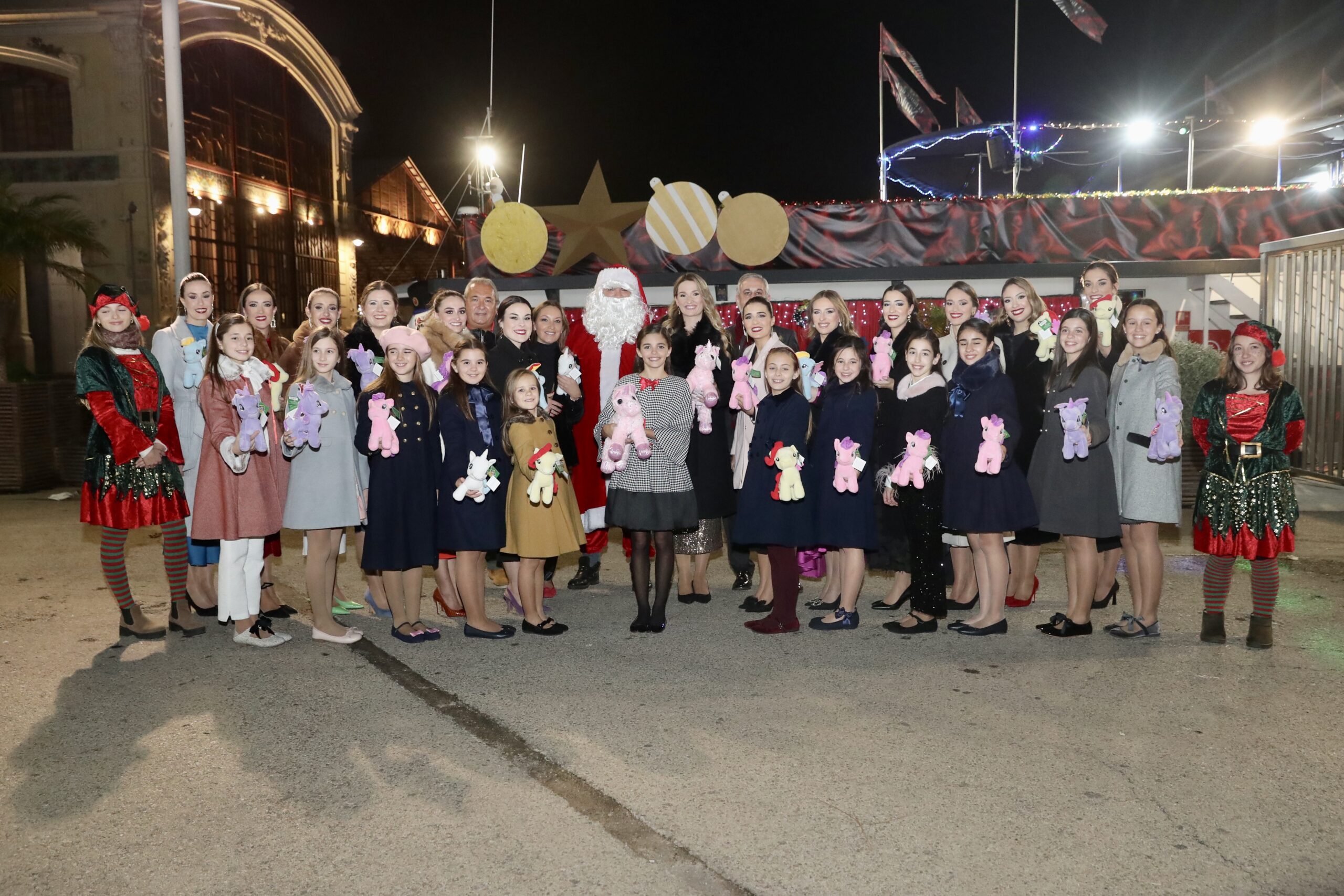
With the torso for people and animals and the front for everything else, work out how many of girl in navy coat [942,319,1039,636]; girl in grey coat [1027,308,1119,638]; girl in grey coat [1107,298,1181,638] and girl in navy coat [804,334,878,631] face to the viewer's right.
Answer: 0

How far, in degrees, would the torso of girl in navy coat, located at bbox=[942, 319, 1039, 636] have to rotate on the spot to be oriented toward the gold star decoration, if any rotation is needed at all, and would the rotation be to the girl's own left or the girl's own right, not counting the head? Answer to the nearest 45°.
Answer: approximately 90° to the girl's own right

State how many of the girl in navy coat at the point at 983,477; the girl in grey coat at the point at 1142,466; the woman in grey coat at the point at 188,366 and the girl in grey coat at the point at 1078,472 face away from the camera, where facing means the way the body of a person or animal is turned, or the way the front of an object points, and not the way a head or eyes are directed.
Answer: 0

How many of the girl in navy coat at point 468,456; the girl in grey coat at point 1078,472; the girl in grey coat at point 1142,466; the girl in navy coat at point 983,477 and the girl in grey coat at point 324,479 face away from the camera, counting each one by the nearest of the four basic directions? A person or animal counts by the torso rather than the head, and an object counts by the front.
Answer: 0

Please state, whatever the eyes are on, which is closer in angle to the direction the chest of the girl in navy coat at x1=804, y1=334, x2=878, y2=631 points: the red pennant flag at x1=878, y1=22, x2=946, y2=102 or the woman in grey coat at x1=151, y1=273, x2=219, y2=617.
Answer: the woman in grey coat

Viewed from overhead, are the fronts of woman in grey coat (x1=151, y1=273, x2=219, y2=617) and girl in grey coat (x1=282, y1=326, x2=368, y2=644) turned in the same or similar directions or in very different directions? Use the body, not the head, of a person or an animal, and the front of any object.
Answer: same or similar directions

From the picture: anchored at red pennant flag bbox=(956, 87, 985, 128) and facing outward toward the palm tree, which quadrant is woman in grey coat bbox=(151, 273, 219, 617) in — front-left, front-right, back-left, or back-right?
front-left

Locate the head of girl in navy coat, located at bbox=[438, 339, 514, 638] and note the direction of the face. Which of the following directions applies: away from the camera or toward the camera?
toward the camera

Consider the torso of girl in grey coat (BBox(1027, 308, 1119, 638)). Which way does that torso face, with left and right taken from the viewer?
facing the viewer and to the left of the viewer

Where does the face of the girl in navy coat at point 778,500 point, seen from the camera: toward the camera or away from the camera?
toward the camera
